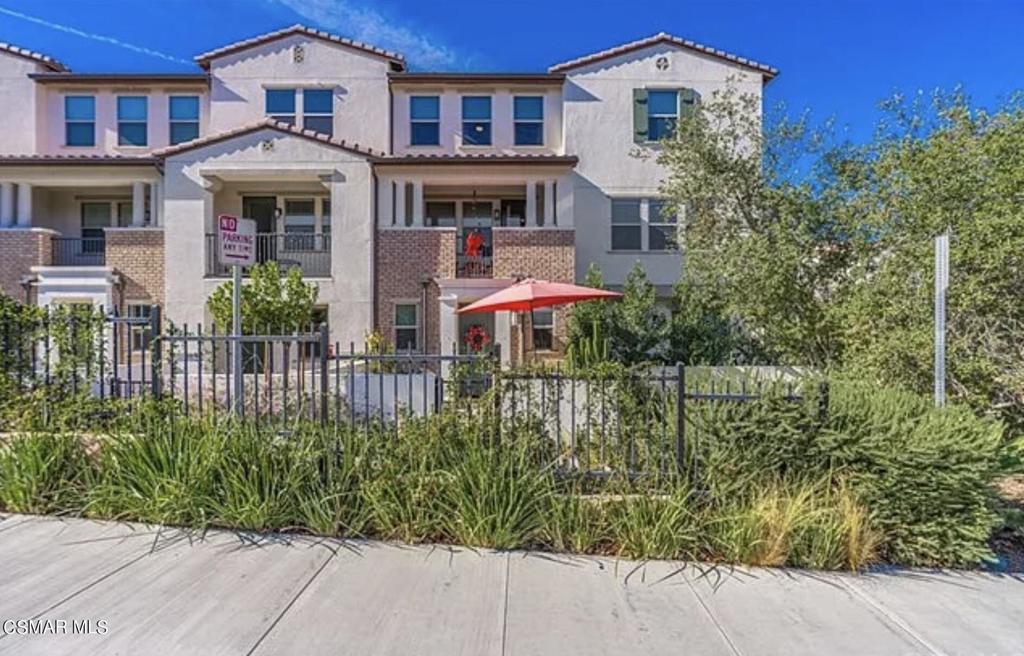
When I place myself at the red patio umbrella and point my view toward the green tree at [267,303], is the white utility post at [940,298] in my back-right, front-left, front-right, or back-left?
back-left

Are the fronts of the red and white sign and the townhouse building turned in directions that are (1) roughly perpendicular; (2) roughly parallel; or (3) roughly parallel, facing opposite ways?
roughly parallel

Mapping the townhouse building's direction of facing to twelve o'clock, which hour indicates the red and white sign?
The red and white sign is roughly at 12 o'clock from the townhouse building.

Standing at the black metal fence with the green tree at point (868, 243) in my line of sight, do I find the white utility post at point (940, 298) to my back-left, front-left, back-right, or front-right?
front-right

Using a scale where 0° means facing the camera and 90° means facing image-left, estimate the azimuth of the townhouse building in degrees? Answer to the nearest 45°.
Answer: approximately 0°

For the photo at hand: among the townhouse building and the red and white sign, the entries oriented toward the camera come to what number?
2

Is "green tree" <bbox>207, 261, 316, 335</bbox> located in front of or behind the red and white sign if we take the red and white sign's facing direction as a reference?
behind

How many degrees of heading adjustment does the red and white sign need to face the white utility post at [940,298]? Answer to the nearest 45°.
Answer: approximately 45° to its left

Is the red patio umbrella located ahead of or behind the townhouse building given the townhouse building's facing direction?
ahead

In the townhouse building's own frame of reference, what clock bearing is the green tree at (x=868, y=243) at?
The green tree is roughly at 11 o'clock from the townhouse building.

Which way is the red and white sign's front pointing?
toward the camera

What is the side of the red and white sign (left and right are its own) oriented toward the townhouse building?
back
